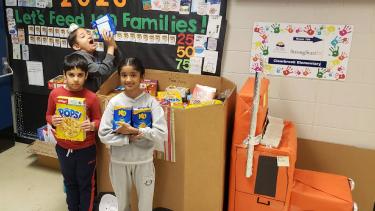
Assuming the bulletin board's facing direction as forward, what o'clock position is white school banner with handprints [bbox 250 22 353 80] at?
The white school banner with handprints is roughly at 10 o'clock from the bulletin board.

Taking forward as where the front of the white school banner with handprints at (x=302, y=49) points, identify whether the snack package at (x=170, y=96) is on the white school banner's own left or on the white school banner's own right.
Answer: on the white school banner's own right

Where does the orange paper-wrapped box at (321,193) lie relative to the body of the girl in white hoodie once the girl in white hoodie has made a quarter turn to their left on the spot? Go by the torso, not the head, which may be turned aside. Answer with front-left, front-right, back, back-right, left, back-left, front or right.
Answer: front

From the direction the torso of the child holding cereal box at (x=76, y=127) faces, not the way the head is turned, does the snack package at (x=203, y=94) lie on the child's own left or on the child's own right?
on the child's own left

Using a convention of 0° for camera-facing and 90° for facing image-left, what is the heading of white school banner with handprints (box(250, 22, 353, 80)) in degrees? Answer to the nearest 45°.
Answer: approximately 0°

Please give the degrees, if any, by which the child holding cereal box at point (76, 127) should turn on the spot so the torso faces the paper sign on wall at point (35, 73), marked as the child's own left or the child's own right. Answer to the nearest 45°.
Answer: approximately 180°
